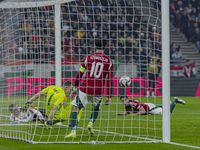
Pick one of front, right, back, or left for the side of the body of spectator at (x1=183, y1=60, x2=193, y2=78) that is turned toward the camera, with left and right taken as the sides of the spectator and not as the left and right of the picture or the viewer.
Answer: front

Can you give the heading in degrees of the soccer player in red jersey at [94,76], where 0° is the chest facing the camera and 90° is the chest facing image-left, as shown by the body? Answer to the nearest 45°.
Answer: approximately 180°

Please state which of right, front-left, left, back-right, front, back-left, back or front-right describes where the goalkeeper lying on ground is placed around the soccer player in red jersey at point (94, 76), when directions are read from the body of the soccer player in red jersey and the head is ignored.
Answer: front-left

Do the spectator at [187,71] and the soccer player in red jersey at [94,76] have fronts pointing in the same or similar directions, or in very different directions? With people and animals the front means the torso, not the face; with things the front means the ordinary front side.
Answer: very different directions

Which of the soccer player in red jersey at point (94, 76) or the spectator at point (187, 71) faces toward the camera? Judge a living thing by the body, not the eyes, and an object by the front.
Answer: the spectator

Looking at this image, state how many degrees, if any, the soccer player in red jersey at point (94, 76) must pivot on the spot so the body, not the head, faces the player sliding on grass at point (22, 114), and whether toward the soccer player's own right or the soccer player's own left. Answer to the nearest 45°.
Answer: approximately 45° to the soccer player's own left

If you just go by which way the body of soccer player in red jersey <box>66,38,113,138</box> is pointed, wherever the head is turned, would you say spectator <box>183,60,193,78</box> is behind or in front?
in front

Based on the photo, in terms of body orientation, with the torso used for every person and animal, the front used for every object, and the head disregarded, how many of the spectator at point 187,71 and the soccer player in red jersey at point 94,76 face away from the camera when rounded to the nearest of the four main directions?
1

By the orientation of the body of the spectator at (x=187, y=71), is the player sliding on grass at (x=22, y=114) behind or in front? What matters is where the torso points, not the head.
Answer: in front

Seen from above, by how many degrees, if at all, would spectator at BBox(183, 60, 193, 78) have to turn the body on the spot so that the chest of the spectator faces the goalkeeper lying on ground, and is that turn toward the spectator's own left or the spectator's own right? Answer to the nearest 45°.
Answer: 0° — they already face them
